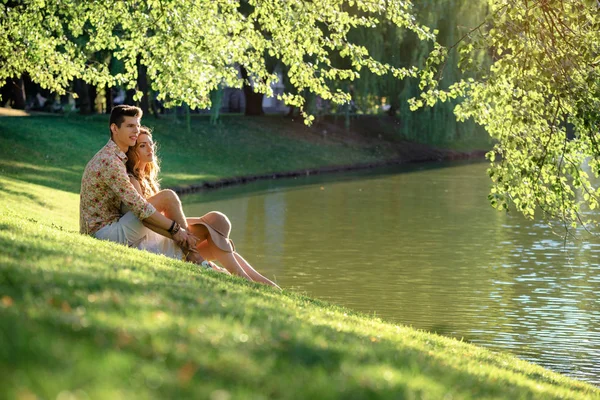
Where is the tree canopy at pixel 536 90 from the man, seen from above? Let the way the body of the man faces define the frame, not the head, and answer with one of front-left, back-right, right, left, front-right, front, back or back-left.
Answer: front

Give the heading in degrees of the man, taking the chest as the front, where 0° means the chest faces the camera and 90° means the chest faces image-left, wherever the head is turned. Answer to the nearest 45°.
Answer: approximately 270°

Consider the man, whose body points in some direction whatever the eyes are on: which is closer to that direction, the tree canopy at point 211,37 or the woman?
the woman

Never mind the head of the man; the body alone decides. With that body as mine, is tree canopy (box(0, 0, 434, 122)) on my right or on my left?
on my left
